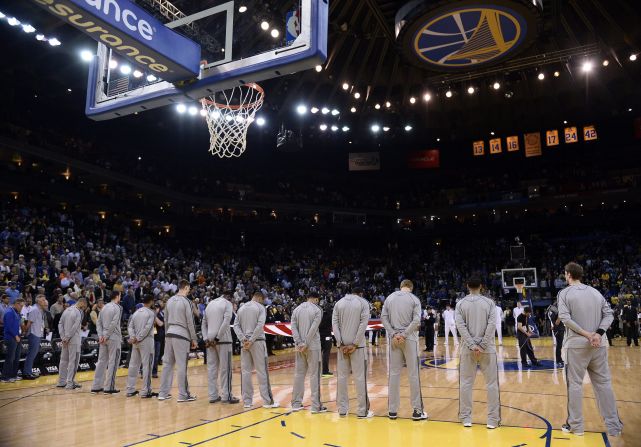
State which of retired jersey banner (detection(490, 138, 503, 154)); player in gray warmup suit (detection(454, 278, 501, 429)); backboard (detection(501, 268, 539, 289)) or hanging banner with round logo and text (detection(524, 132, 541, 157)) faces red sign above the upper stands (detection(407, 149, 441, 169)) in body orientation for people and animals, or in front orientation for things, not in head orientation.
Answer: the player in gray warmup suit

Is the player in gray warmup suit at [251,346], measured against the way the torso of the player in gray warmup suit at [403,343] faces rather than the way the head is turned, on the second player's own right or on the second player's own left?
on the second player's own left

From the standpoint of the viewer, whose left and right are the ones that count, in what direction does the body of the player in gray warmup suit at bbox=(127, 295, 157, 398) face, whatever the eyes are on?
facing away from the viewer and to the right of the viewer

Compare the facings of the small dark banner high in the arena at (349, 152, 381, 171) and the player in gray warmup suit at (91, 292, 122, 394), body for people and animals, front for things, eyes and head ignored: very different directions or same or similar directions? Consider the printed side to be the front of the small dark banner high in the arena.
very different directions

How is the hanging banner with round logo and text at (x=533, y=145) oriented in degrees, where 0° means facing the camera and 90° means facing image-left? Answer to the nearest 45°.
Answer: approximately 0°

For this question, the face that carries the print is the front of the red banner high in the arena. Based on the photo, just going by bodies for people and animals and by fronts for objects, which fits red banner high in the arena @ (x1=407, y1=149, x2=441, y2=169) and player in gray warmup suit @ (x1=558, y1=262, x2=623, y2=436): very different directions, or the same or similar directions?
very different directions

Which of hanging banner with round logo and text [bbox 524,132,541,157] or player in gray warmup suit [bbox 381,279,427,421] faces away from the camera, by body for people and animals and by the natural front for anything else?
the player in gray warmup suit

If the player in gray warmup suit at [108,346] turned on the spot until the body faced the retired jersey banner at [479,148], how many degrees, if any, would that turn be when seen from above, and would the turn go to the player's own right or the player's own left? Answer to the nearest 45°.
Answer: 0° — they already face it

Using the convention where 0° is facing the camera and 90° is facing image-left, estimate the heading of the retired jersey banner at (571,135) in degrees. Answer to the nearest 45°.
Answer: approximately 0°

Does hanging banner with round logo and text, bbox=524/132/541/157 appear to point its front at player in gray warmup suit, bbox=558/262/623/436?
yes

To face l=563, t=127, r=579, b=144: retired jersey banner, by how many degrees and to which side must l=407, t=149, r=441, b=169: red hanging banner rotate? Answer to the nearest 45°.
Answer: approximately 90° to its left

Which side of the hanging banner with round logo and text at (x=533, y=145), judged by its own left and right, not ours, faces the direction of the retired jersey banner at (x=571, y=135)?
left

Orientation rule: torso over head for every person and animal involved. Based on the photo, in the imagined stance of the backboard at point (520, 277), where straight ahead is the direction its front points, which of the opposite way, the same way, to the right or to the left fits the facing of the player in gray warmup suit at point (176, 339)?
the opposite way
